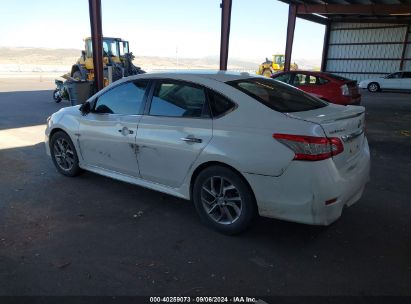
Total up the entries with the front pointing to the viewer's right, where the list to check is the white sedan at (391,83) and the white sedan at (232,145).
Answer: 0

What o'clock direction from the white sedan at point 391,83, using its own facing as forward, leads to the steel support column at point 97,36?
The steel support column is roughly at 10 o'clock from the white sedan.

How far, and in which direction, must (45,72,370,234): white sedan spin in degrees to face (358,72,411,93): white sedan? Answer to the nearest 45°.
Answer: approximately 90° to its right

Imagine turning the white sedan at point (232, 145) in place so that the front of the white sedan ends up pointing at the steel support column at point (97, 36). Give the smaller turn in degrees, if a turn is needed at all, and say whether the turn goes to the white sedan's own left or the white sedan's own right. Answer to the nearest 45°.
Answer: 0° — it already faces it

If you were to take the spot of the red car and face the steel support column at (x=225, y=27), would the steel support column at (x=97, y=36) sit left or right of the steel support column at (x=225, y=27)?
left

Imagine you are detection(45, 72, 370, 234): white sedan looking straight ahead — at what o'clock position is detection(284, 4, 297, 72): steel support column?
The steel support column is roughly at 2 o'clock from the white sedan.

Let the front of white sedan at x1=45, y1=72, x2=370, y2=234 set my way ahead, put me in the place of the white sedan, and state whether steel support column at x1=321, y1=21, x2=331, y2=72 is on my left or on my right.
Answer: on my right

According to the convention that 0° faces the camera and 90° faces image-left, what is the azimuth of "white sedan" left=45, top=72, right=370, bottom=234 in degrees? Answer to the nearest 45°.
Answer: approximately 135°

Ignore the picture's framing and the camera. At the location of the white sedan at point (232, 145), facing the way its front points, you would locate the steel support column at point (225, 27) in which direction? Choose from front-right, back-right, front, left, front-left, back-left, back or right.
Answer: front-right

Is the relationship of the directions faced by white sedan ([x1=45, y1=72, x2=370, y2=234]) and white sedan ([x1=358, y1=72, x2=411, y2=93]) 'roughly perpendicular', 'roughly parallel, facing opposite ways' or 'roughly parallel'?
roughly parallel

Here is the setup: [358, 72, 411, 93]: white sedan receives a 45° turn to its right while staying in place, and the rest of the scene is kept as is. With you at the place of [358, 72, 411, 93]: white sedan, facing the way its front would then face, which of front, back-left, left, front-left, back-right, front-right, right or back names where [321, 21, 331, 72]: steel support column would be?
front

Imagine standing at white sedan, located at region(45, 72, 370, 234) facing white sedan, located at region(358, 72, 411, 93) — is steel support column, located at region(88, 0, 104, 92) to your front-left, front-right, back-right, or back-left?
front-left

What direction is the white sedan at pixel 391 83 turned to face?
to the viewer's left

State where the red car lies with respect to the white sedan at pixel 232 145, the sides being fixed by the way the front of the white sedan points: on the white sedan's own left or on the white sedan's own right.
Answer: on the white sedan's own right

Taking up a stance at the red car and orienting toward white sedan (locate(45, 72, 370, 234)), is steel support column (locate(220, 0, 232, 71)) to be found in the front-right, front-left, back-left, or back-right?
back-right
